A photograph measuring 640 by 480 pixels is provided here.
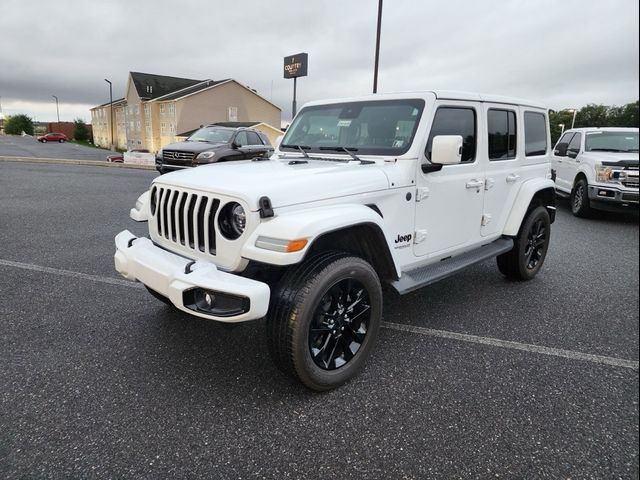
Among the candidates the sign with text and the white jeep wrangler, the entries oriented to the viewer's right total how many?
0

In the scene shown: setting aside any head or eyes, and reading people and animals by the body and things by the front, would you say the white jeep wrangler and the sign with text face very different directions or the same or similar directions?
same or similar directions

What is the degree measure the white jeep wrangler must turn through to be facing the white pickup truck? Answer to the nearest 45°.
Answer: approximately 180°

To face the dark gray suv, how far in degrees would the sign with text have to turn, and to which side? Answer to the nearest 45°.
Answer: approximately 45° to its left

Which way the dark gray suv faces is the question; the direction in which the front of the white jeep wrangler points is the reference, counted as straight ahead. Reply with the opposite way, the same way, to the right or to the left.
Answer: the same way

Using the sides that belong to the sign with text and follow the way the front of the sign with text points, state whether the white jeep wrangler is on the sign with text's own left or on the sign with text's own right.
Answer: on the sign with text's own left

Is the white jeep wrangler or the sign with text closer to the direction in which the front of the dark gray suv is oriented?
the white jeep wrangler

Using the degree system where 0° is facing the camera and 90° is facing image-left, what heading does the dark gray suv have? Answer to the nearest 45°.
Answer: approximately 45°

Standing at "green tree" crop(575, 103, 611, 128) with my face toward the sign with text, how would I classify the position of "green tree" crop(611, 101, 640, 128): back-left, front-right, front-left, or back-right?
back-left

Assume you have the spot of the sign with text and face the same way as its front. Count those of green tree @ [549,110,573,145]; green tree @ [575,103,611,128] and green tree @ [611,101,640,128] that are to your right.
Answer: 0

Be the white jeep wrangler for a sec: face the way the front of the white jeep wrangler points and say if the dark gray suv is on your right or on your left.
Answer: on your right
